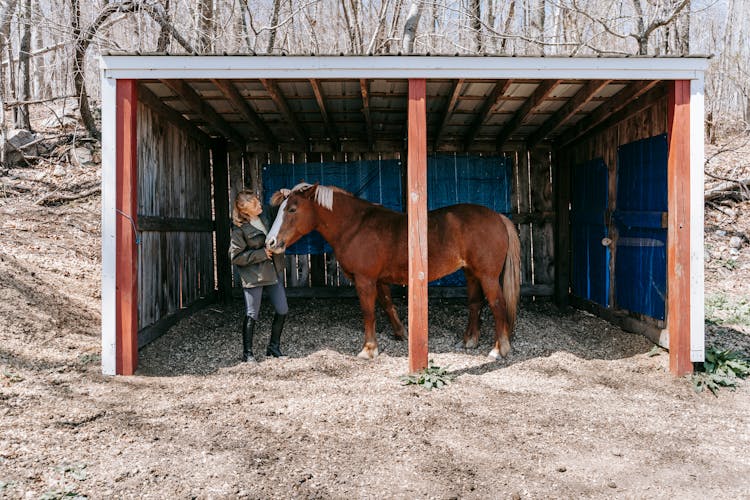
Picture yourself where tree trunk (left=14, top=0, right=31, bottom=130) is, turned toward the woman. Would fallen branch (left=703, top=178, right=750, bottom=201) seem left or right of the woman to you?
left

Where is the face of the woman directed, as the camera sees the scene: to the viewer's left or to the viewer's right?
to the viewer's right

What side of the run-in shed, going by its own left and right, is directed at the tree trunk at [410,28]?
back

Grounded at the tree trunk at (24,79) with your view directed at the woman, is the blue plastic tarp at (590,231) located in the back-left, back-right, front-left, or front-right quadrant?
front-left

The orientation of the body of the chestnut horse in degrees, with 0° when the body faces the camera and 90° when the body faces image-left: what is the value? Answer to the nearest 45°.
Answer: approximately 90°

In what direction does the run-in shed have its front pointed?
toward the camera
